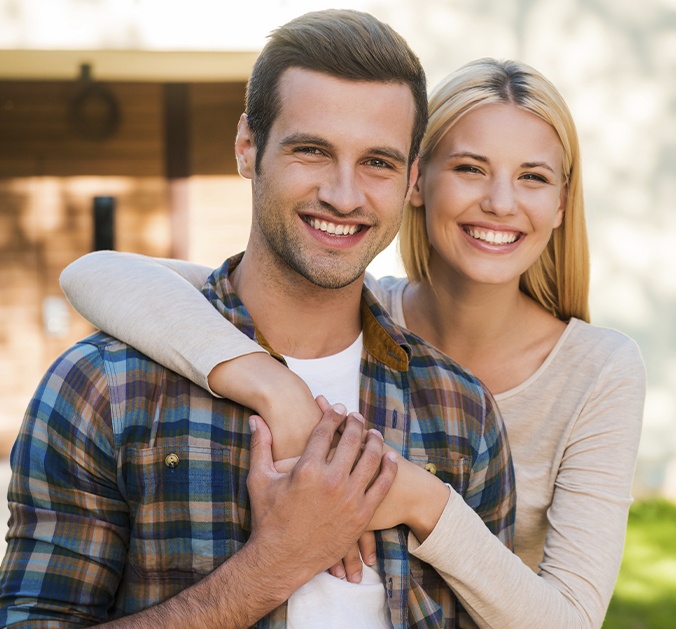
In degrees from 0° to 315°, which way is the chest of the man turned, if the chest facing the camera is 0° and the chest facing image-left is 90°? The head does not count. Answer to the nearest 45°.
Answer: approximately 315°

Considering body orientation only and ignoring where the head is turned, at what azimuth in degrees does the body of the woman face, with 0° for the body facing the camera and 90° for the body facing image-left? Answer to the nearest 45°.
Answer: approximately 0°
